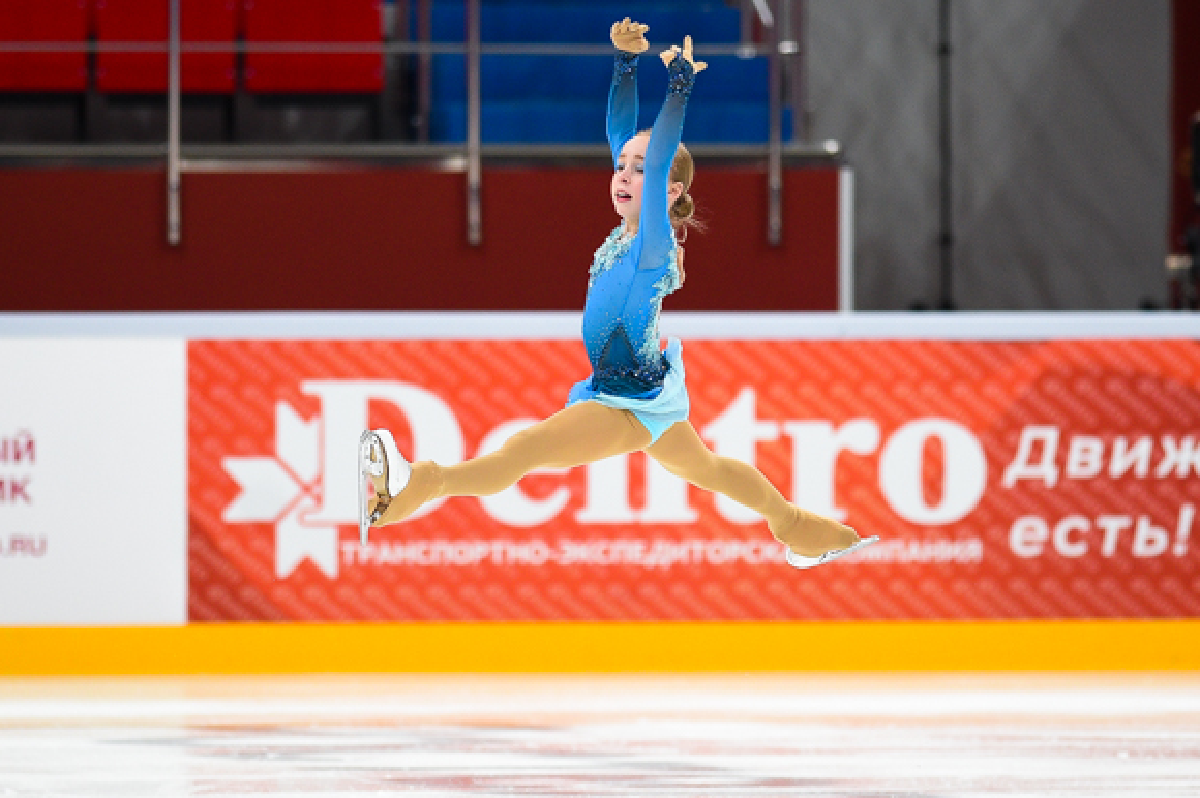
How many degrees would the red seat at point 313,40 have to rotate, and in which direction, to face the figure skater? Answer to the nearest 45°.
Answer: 0° — it already faces them

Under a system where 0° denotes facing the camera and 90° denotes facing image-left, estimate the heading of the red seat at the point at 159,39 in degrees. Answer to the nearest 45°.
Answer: approximately 0°

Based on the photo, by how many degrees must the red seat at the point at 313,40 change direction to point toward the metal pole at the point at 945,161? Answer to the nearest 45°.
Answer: approximately 135° to its left

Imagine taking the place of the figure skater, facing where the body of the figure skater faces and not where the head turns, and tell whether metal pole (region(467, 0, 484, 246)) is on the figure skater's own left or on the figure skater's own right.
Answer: on the figure skater's own right
